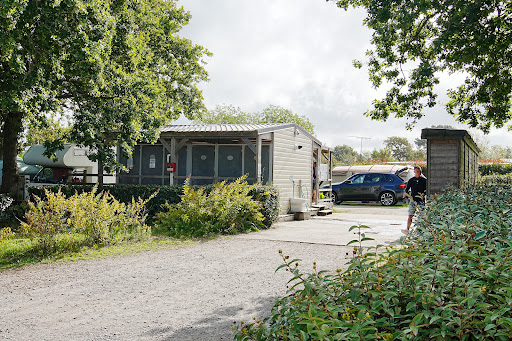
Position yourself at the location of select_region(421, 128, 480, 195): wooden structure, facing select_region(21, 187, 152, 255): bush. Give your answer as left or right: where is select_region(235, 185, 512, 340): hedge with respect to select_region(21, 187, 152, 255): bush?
left

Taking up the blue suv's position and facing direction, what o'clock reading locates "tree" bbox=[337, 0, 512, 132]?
The tree is roughly at 9 o'clock from the blue suv.

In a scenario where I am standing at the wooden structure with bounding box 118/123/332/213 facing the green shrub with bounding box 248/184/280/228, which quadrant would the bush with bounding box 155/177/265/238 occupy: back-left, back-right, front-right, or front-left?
front-right

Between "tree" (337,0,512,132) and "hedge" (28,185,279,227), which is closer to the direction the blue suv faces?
the hedge

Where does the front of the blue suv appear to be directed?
to the viewer's left

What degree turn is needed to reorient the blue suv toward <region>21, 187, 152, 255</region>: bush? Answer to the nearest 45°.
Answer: approximately 90° to its left

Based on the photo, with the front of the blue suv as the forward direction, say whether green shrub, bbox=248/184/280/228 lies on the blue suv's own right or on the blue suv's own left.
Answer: on the blue suv's own left
